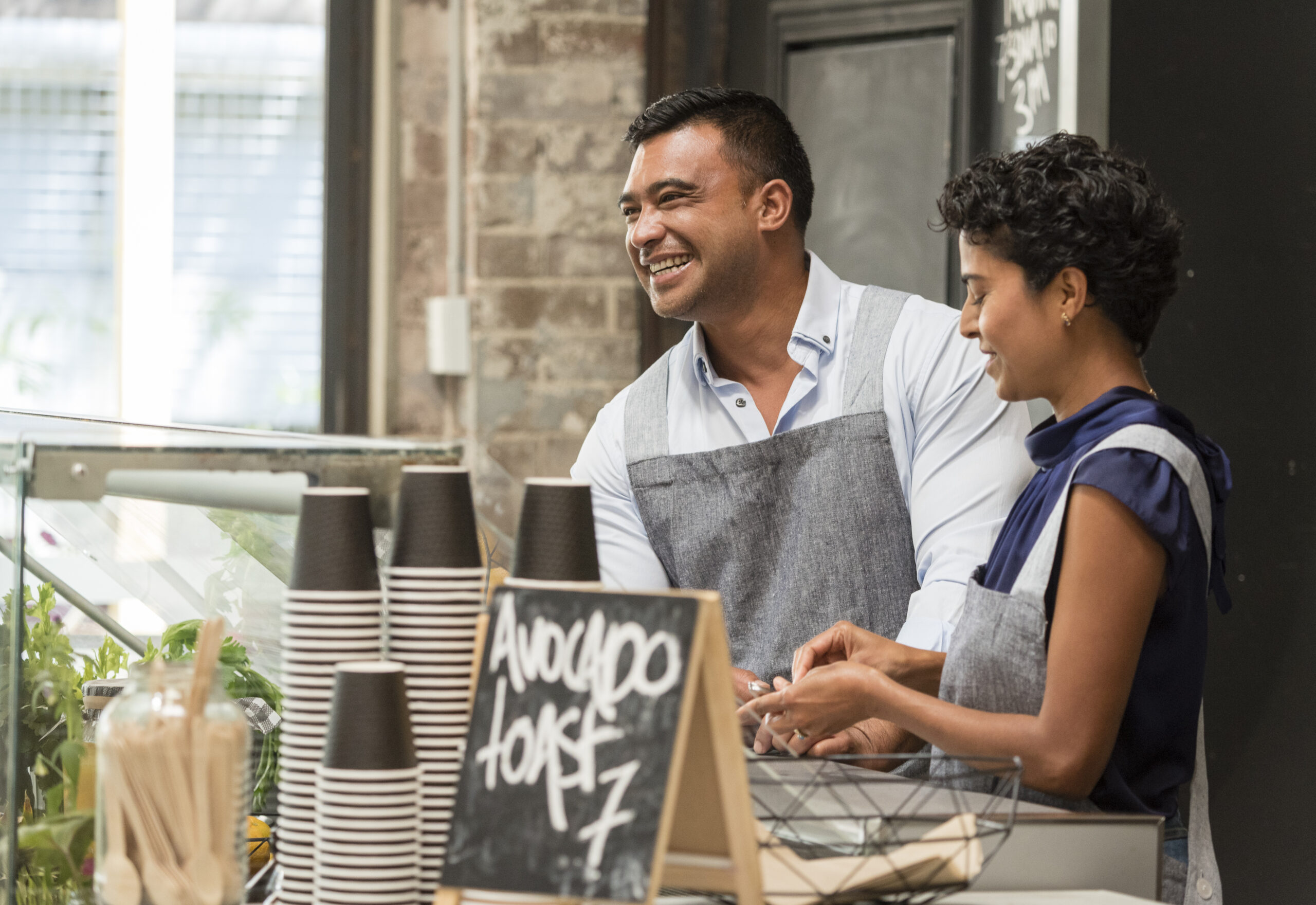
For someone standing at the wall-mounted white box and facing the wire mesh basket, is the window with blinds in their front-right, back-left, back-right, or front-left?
back-right

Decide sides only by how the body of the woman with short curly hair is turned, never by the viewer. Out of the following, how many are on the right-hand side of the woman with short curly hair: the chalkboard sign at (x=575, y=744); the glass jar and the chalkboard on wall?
1

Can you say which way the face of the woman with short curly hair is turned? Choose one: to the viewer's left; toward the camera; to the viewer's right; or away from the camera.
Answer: to the viewer's left

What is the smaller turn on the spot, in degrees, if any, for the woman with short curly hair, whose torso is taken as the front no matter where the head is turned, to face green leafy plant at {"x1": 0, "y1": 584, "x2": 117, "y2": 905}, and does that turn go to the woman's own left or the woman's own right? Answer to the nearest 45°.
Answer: approximately 45° to the woman's own left

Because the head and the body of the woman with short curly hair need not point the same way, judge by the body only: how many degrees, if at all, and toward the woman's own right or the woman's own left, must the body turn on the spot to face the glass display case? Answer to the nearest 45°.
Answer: approximately 45° to the woman's own left

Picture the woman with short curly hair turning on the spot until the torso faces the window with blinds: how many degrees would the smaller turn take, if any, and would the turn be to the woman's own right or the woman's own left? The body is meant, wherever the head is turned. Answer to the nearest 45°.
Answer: approximately 45° to the woman's own right

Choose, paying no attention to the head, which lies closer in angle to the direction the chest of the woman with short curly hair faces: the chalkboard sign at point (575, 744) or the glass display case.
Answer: the glass display case

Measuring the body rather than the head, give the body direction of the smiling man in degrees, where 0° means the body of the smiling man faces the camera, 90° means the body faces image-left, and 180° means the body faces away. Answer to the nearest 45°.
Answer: approximately 45°

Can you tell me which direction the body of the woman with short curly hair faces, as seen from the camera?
to the viewer's left

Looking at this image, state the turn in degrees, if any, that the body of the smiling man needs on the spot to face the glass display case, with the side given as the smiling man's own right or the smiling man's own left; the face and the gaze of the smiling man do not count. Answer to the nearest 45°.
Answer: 0° — they already face it
